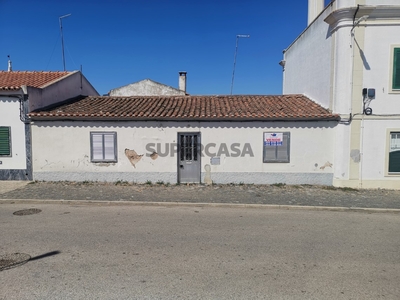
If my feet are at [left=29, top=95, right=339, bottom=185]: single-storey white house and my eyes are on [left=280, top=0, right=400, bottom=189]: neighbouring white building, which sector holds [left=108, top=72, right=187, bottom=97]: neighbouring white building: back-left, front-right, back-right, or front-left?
back-left

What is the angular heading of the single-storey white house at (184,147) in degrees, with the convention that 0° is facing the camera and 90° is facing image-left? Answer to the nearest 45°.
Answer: approximately 0°

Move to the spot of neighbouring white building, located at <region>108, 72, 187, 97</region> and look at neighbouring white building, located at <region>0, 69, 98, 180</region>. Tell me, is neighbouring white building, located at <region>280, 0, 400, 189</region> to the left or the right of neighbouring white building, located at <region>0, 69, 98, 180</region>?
left

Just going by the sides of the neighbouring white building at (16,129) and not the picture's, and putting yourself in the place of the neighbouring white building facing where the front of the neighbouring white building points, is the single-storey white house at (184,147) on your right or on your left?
on your left

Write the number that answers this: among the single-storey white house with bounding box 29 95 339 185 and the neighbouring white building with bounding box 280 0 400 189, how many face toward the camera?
2

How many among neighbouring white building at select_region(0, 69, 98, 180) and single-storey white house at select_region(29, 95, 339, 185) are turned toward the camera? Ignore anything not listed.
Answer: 2

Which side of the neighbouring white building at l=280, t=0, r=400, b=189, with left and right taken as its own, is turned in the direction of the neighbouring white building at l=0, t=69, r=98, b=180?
right

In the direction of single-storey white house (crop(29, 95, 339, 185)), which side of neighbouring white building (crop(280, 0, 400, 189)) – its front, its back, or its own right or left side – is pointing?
right

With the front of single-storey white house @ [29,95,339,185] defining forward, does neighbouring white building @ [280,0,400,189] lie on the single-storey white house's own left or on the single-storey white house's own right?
on the single-storey white house's own left
